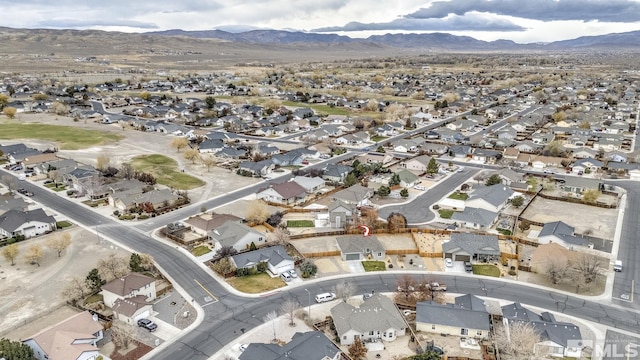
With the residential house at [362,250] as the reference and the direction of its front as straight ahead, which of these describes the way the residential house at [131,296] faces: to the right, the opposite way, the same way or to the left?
to the left

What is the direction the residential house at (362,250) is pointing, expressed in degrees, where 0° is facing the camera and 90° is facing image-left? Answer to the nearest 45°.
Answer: approximately 0°

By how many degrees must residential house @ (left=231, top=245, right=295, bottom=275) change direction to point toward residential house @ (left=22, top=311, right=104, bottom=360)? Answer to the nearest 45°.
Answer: approximately 90° to its right

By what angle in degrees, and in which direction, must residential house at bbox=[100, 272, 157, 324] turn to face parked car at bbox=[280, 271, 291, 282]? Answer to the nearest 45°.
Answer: approximately 45° to its left

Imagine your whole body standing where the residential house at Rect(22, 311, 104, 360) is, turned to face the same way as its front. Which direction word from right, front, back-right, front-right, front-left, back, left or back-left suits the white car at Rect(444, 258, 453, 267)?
front-left

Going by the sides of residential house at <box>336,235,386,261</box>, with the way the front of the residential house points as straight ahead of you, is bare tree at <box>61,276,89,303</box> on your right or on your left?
on your right

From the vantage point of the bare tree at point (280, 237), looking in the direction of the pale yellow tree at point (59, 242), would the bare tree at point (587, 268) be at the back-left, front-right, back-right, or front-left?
back-left

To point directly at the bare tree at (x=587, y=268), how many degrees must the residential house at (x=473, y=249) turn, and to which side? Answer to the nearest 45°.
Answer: approximately 90° to its left

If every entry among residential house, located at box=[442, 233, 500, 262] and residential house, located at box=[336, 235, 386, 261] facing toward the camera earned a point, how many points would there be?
2

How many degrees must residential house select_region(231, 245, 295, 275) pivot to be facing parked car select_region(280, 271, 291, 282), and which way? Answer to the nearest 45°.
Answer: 0° — it already faces it

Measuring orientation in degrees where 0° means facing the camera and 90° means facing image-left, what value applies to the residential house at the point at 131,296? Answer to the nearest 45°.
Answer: approximately 315°

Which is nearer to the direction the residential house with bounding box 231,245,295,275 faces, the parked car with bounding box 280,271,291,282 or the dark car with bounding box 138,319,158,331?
the parked car

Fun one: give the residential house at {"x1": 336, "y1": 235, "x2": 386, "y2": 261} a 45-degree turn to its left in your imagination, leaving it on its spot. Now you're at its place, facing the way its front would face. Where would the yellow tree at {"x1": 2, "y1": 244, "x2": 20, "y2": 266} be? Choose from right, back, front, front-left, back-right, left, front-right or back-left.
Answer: back-right
